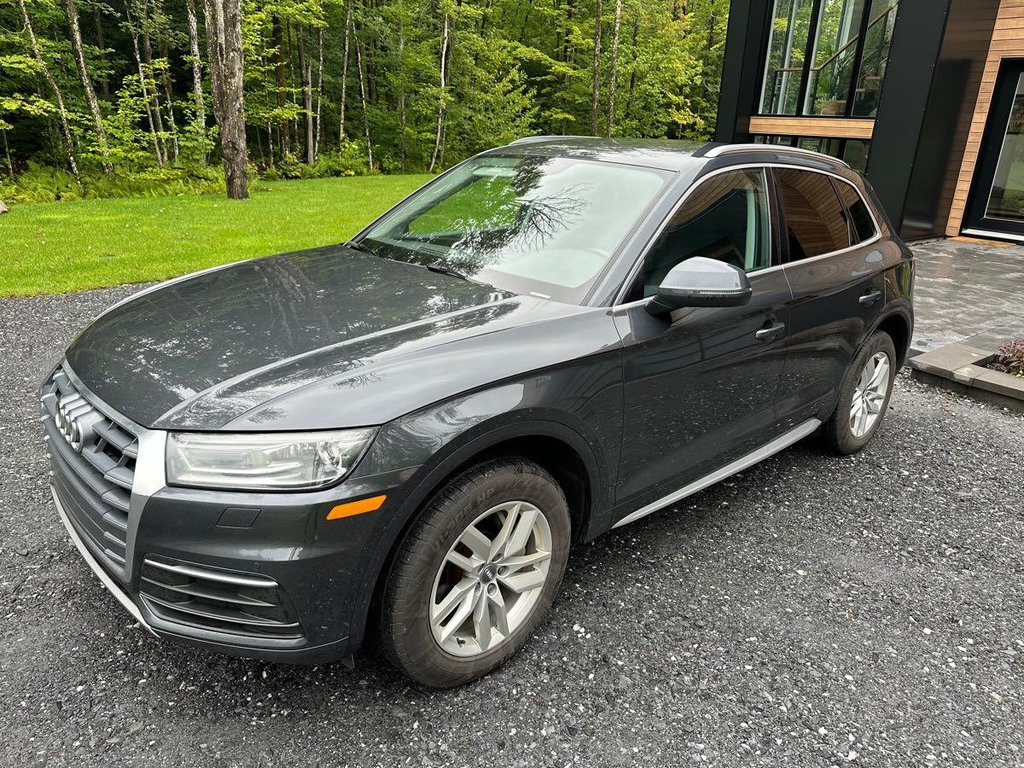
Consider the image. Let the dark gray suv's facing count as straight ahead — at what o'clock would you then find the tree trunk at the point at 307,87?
The tree trunk is roughly at 4 o'clock from the dark gray suv.

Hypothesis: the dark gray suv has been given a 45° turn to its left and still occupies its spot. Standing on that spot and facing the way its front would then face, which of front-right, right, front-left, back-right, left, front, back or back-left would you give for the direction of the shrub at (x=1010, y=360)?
back-left

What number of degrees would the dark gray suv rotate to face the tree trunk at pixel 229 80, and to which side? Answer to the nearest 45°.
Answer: approximately 135° to its right

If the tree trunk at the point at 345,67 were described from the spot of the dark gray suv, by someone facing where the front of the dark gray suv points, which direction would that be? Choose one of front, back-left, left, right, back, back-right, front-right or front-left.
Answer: back-right

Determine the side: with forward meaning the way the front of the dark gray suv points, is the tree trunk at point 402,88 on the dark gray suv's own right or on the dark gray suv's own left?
on the dark gray suv's own right

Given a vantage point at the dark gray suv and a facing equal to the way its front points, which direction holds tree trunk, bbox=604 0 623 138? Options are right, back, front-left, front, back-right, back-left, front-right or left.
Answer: back-right

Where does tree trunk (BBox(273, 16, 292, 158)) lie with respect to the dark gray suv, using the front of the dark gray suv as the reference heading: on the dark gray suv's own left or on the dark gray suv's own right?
on the dark gray suv's own right

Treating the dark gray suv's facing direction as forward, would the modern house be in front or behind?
behind

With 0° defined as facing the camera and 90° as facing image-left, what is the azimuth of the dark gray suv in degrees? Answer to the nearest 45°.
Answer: approximately 45°

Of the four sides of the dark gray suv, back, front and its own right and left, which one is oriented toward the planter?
back

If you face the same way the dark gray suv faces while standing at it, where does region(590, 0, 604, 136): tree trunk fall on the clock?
The tree trunk is roughly at 5 o'clock from the dark gray suv.

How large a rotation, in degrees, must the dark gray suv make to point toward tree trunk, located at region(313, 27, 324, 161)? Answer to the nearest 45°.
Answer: approximately 135° to its right
